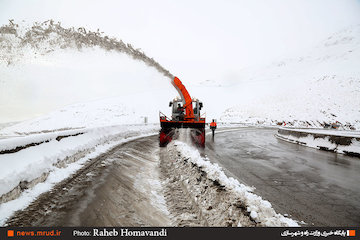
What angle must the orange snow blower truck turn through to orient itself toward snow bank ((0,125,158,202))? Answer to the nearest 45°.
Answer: approximately 45° to its right

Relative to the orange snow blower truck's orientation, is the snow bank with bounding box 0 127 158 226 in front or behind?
in front

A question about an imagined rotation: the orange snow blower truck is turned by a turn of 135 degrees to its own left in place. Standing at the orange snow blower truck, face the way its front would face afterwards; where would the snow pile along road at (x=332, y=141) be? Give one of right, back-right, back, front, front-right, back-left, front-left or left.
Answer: front-right

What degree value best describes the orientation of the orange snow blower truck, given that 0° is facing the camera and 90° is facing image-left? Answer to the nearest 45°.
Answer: approximately 0°
